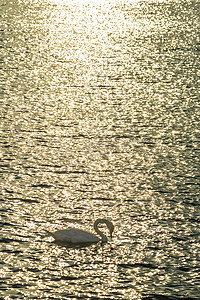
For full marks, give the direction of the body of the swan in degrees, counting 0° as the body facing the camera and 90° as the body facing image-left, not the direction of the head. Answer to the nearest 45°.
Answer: approximately 270°
